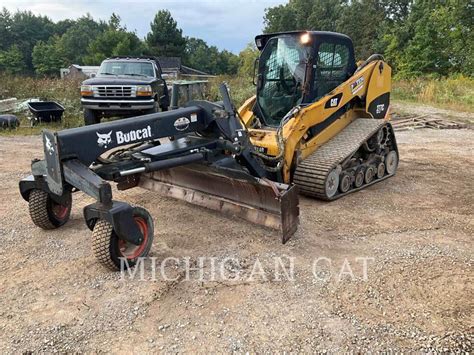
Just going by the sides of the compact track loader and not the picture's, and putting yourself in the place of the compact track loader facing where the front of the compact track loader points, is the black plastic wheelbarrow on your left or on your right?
on your right
